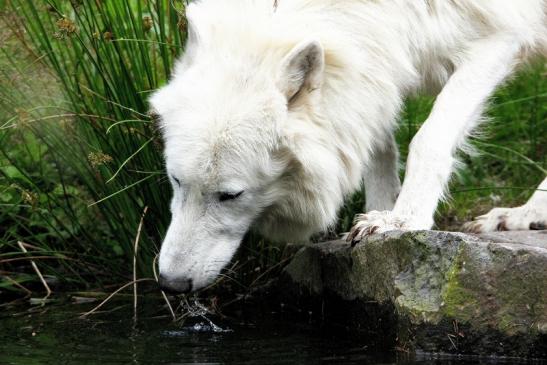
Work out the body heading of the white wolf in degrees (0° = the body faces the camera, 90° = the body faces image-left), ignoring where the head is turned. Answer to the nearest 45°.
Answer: approximately 45°
